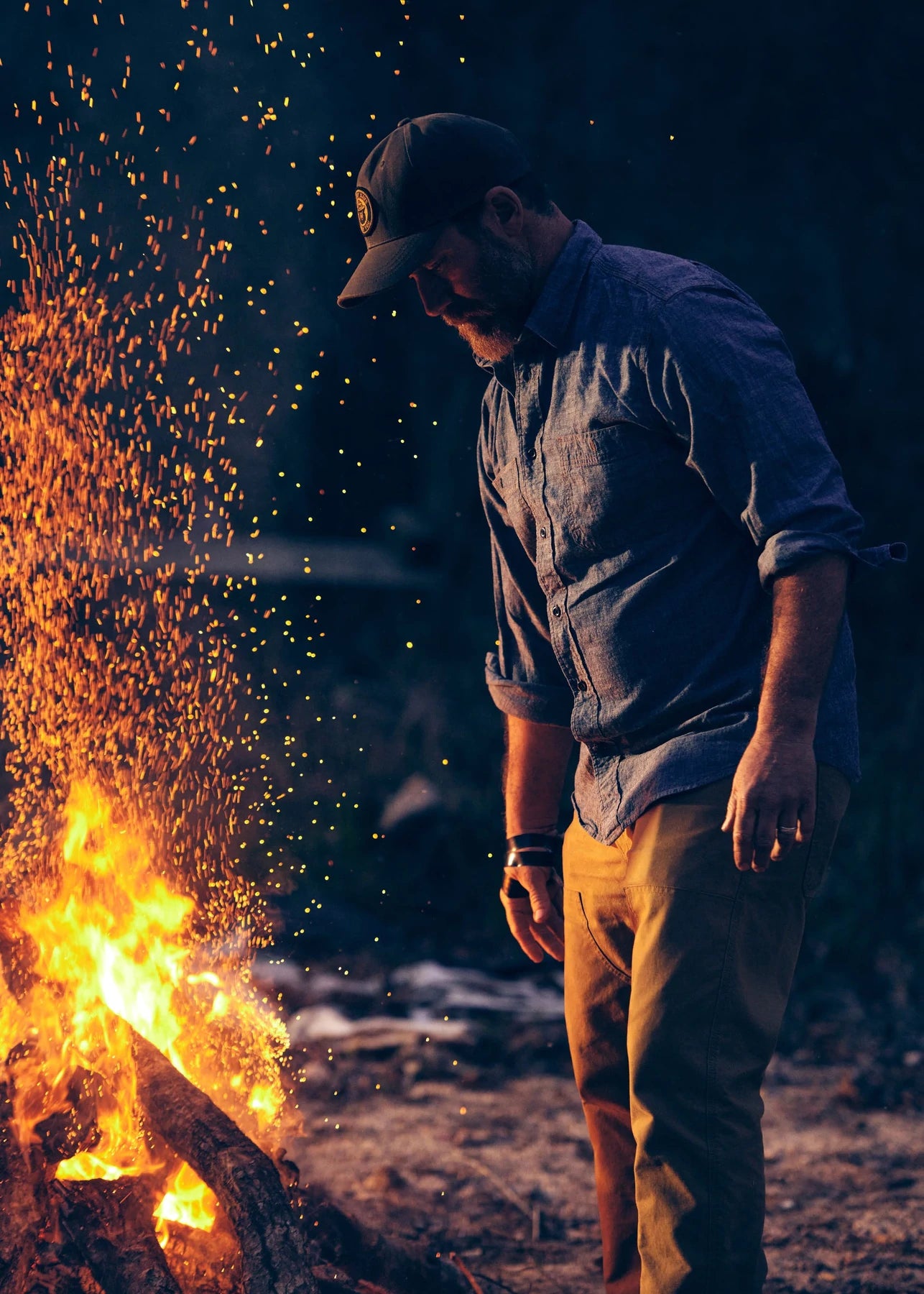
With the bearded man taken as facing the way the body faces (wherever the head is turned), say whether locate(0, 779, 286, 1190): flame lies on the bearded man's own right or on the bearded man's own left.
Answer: on the bearded man's own right

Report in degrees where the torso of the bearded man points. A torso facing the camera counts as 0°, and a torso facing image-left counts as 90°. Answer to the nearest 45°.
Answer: approximately 45°

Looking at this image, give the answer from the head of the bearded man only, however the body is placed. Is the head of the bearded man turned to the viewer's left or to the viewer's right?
to the viewer's left

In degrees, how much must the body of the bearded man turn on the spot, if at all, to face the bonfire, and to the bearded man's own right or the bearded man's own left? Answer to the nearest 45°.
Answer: approximately 90° to the bearded man's own right
